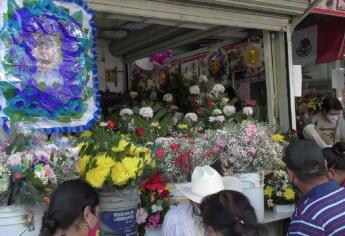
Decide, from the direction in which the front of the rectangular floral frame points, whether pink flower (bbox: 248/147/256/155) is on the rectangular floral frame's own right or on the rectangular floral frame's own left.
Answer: on the rectangular floral frame's own left

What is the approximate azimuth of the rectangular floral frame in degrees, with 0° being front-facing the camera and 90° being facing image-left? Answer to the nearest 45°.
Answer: approximately 0°

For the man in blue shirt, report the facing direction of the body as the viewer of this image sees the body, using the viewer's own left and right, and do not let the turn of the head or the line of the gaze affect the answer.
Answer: facing away from the viewer and to the left of the viewer

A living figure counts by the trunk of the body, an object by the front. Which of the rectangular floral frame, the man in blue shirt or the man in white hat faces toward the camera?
the rectangular floral frame

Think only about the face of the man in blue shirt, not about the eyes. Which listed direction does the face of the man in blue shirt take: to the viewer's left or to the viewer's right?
to the viewer's left

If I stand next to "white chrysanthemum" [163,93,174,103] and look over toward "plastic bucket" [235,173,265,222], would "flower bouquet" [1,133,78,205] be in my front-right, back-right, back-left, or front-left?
front-right

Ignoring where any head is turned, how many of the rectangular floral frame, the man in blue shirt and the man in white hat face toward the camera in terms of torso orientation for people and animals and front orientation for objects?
1

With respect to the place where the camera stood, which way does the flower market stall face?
facing the viewer

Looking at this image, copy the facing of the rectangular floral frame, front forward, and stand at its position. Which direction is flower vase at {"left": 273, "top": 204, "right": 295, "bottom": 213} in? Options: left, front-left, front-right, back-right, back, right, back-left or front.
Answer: left
